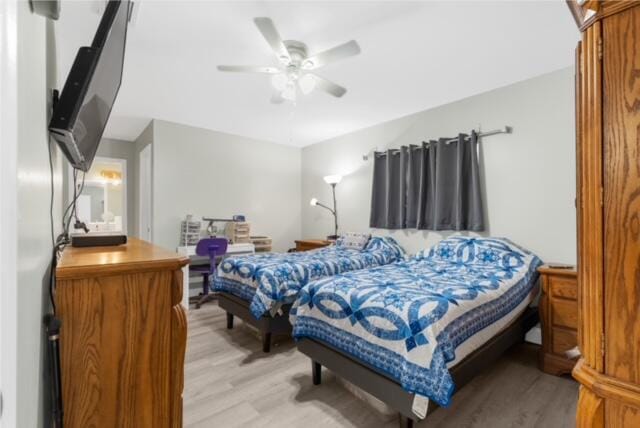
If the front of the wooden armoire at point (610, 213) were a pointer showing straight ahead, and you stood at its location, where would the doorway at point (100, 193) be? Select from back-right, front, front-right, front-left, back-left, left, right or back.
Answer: front-right

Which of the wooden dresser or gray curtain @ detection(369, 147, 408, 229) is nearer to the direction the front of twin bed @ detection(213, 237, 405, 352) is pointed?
the wooden dresser

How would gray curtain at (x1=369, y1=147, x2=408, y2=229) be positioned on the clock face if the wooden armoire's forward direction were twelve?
The gray curtain is roughly at 3 o'clock from the wooden armoire.

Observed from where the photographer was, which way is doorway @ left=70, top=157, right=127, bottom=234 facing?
facing the viewer

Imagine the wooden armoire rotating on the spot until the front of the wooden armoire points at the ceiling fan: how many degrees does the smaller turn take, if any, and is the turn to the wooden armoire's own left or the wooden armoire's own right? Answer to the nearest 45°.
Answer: approximately 45° to the wooden armoire's own right

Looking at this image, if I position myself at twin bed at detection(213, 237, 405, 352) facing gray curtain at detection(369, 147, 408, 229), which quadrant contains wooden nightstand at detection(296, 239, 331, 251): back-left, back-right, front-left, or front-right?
front-left

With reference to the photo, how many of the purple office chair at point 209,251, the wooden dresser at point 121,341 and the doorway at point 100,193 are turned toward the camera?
1

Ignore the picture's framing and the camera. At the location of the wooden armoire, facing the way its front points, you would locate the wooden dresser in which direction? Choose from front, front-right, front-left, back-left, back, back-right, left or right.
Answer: front

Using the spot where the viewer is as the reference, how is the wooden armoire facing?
facing the viewer and to the left of the viewer

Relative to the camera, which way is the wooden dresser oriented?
to the viewer's right

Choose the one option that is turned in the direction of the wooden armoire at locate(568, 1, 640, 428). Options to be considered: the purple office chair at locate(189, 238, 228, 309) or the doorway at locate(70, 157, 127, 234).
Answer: the doorway

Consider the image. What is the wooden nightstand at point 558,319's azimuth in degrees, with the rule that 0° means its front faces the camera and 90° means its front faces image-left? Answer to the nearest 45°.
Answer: approximately 45°

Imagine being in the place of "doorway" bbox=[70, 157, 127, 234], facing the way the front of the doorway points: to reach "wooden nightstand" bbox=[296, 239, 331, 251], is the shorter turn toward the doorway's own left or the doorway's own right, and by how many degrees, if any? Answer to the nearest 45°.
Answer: approximately 45° to the doorway's own left

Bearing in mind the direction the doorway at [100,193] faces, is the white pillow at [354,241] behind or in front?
in front

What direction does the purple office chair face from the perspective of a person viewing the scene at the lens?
facing away from the viewer and to the left of the viewer

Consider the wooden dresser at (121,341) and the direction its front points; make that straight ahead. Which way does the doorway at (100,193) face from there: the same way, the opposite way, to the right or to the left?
to the right

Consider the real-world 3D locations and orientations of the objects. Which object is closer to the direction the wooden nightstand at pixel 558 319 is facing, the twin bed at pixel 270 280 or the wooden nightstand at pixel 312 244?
the twin bed
